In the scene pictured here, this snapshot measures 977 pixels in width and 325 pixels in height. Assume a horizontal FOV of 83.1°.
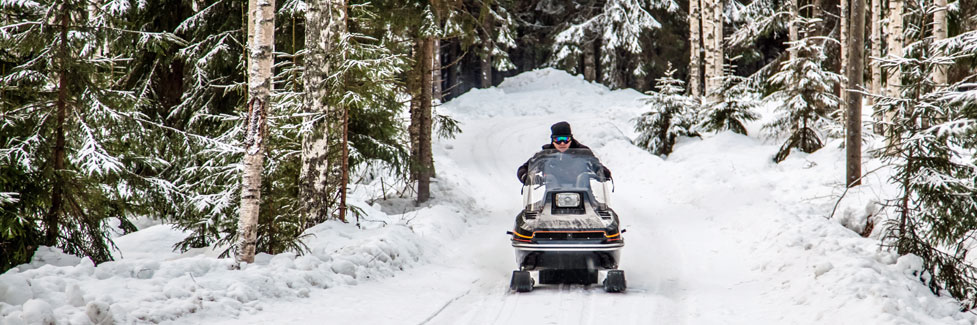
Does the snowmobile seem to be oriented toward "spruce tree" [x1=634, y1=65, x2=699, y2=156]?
no

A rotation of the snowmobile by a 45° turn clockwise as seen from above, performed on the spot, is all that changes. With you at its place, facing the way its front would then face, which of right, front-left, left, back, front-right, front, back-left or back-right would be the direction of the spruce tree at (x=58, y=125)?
front-right

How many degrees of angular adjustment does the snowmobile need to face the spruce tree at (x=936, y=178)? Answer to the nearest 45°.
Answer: approximately 90° to its left

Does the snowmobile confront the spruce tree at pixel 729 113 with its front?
no

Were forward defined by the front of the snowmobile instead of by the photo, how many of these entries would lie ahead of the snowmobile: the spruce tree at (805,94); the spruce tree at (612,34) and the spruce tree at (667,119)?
0

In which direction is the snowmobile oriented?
toward the camera

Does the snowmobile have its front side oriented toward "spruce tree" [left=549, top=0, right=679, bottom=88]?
no

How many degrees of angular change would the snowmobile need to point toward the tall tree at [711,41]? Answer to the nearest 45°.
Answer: approximately 180°
